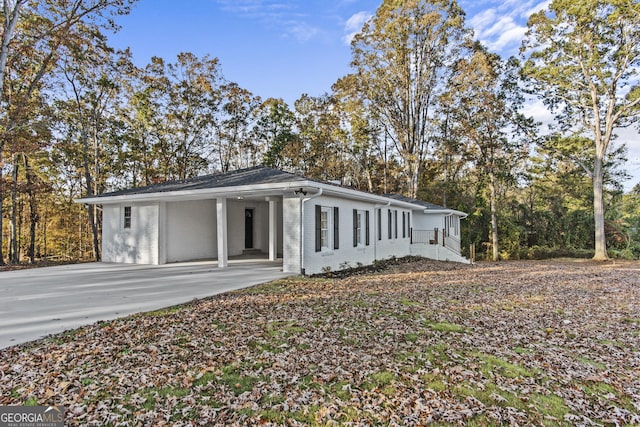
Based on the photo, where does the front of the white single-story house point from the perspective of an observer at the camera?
facing the viewer and to the right of the viewer

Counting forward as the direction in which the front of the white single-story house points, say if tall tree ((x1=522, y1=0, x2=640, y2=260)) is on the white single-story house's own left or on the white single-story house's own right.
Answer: on the white single-story house's own left

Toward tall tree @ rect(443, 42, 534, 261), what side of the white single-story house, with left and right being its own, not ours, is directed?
left

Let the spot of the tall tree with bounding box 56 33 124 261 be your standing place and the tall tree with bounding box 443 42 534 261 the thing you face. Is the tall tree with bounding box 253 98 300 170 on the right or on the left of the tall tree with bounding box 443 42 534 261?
left

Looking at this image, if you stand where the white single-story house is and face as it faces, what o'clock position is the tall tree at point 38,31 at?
The tall tree is roughly at 5 o'clock from the white single-story house.

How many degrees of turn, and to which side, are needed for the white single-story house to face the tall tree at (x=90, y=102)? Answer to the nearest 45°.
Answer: approximately 180°
